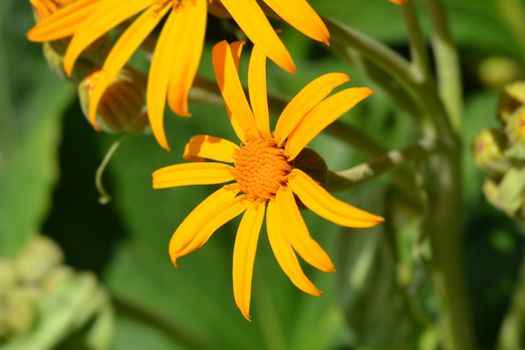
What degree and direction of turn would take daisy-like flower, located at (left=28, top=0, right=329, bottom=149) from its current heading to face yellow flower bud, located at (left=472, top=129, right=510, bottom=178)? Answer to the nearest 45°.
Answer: approximately 90° to its left

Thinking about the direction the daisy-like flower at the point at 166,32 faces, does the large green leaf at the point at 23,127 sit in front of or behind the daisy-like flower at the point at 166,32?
behind

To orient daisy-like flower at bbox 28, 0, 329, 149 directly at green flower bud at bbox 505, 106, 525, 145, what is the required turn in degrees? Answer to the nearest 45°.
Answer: approximately 90° to its left

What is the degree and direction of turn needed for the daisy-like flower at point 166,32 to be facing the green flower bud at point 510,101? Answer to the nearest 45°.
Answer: approximately 90° to its left

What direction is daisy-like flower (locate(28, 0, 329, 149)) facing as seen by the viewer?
toward the camera
